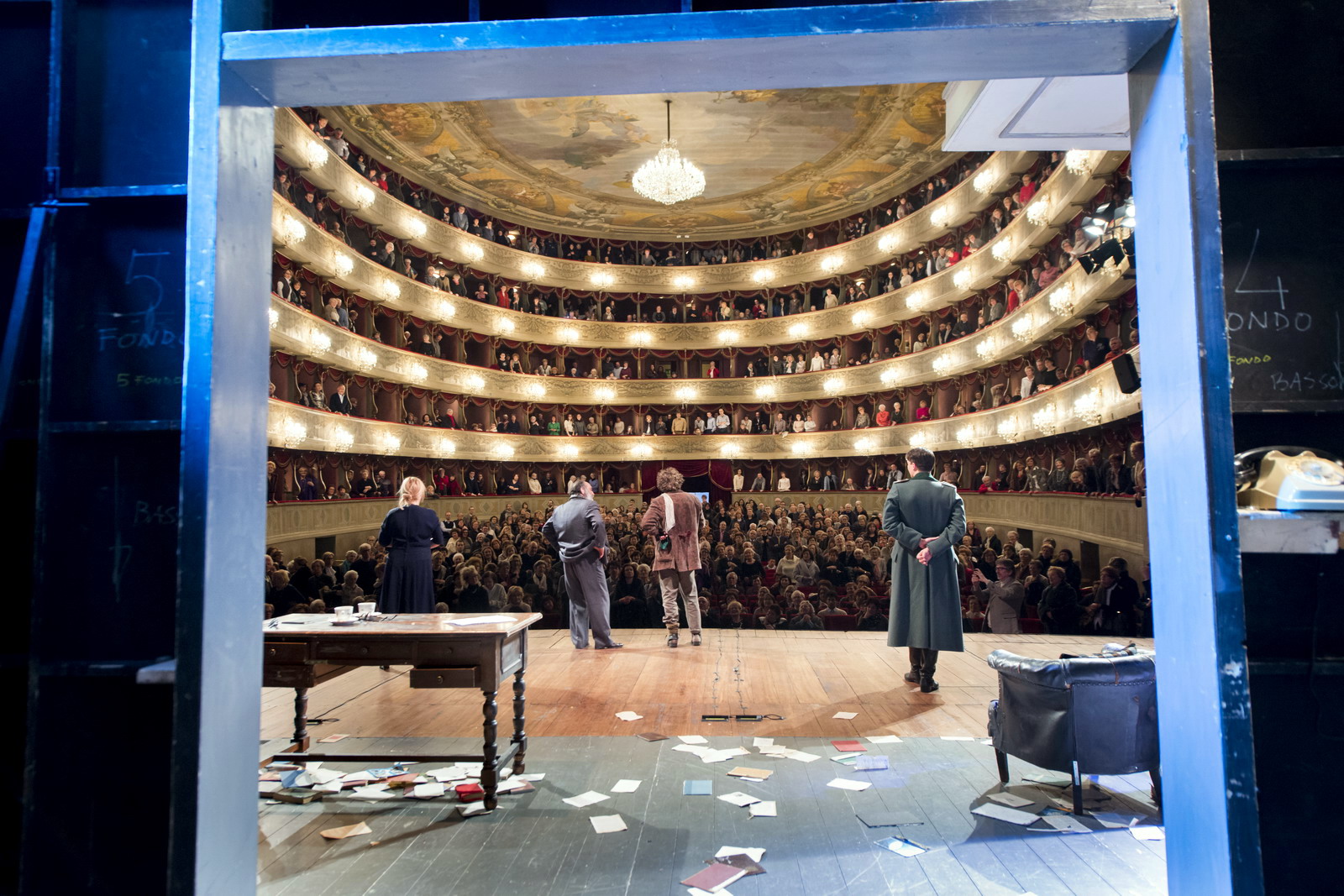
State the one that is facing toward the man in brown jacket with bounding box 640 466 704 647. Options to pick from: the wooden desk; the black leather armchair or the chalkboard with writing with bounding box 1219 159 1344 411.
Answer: the black leather armchair

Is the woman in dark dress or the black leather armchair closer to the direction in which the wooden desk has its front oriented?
the black leather armchair

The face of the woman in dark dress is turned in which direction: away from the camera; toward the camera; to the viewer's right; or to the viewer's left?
away from the camera

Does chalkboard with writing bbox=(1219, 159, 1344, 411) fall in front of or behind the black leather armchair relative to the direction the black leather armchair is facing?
behind

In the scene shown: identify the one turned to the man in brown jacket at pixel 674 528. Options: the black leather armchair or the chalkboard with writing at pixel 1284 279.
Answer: the black leather armchair

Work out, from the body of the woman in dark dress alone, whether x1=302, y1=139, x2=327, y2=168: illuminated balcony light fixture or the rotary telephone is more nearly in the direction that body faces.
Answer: the illuminated balcony light fixture

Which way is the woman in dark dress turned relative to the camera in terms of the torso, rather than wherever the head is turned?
away from the camera

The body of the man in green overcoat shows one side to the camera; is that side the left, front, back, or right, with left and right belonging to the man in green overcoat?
back

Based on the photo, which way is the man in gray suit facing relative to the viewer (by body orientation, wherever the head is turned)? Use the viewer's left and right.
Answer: facing away from the viewer and to the right of the viewer

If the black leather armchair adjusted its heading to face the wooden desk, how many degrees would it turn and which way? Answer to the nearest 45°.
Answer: approximately 45° to its left

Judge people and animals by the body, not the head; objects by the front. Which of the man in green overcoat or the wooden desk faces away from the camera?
the man in green overcoat

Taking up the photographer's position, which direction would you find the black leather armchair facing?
facing away from the viewer and to the left of the viewer
